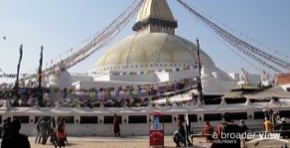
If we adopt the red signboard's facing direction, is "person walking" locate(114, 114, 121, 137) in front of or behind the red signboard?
behind

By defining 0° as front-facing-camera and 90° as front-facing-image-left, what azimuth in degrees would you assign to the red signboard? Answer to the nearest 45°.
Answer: approximately 0°

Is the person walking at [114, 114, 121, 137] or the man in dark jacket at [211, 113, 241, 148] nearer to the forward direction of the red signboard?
the man in dark jacket

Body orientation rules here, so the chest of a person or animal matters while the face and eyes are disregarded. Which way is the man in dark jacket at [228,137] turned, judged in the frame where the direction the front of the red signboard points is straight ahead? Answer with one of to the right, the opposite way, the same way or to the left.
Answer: the opposite way

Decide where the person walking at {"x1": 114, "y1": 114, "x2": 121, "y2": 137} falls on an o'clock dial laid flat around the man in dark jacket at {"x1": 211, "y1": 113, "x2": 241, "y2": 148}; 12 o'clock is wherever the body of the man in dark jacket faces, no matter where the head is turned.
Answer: The person walking is roughly at 11 o'clock from the man in dark jacket.

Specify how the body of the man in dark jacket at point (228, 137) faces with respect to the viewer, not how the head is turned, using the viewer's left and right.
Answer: facing away from the viewer
